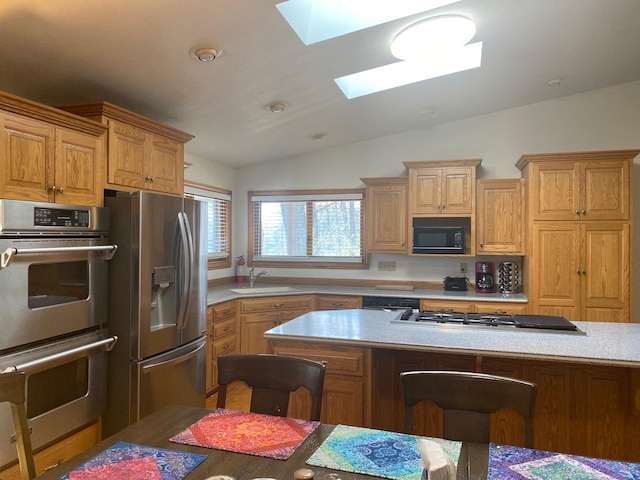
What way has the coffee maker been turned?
toward the camera

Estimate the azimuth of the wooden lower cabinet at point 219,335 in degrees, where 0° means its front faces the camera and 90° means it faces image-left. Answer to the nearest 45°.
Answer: approximately 315°

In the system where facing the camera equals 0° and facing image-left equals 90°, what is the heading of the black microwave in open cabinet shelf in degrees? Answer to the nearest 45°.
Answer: approximately 0°

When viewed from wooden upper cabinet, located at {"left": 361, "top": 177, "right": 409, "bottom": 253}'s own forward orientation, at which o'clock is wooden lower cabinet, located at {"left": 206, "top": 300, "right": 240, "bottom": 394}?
The wooden lower cabinet is roughly at 2 o'clock from the wooden upper cabinet.

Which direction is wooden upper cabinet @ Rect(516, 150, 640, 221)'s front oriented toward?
toward the camera

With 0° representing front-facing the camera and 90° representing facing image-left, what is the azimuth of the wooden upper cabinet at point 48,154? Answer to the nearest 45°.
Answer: approximately 315°

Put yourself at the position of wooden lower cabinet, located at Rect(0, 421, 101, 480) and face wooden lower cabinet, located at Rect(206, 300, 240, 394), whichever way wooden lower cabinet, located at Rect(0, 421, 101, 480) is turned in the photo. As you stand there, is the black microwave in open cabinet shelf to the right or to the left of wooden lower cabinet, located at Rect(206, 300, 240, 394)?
right

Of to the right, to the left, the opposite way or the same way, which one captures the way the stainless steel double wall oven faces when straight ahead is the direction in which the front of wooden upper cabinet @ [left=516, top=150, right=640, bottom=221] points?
to the left

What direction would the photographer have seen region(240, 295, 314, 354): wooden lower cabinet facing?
facing the viewer

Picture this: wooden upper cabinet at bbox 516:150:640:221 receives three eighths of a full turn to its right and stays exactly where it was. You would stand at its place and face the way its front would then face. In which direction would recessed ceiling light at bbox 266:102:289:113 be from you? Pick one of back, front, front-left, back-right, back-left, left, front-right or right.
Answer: left

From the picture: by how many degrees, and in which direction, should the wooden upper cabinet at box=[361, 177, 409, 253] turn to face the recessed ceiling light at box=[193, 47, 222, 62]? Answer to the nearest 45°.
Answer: approximately 45° to its right

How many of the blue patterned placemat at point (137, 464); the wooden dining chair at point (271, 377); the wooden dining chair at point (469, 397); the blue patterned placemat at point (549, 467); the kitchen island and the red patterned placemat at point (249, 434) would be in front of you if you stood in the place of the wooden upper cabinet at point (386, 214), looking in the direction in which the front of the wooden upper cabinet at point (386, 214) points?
6

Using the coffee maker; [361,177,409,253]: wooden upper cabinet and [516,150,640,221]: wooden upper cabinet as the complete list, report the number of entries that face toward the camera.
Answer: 3

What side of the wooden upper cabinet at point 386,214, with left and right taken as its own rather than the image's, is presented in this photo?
front
